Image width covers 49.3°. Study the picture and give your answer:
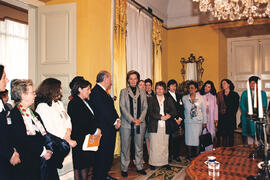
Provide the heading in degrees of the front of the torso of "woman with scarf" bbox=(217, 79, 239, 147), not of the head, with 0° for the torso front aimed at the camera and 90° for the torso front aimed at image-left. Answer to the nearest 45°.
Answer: approximately 45°

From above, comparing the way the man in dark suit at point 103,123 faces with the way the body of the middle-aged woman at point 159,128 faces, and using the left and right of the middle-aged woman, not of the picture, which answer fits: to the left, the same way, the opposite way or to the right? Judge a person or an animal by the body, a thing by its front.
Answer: to the left

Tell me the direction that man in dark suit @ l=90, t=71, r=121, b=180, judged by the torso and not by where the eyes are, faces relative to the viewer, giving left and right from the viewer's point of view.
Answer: facing to the right of the viewer

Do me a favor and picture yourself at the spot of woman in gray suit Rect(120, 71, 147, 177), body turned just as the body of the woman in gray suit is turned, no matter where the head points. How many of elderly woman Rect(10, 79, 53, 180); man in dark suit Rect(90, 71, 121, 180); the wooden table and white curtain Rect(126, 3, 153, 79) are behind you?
1

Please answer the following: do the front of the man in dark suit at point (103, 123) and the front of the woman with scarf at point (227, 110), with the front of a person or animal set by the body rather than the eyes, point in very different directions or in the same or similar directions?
very different directions
